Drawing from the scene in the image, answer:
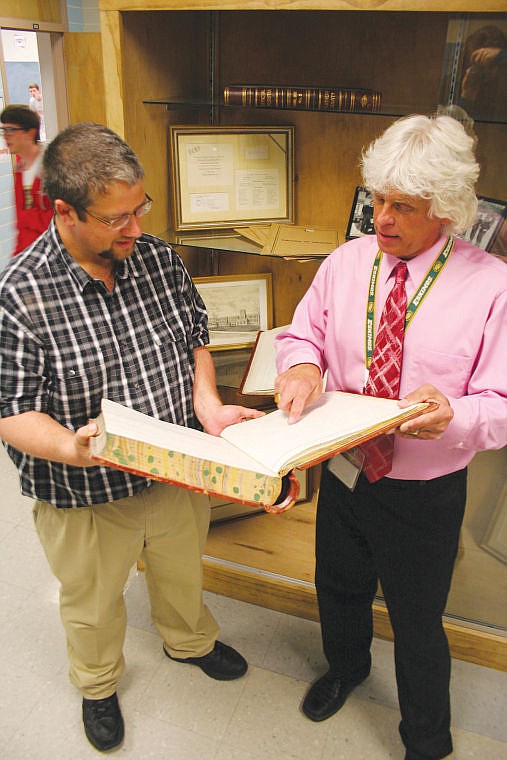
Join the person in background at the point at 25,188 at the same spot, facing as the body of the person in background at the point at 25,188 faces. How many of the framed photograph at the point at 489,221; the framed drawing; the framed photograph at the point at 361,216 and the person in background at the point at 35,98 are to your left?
3

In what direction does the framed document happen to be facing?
toward the camera

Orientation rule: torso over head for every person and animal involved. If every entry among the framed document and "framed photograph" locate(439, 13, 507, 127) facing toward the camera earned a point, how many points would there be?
2

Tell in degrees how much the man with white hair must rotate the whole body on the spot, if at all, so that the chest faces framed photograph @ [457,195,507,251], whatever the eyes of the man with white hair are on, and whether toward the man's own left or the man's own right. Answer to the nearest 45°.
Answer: approximately 135° to the man's own right

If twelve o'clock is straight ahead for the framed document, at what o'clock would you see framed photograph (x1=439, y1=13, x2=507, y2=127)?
The framed photograph is roughly at 10 o'clock from the framed document.

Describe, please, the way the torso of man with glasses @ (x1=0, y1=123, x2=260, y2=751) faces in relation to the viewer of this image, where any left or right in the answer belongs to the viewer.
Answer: facing the viewer and to the right of the viewer

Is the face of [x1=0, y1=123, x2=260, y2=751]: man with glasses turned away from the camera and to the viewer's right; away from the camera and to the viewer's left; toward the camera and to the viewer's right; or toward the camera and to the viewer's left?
toward the camera and to the viewer's right

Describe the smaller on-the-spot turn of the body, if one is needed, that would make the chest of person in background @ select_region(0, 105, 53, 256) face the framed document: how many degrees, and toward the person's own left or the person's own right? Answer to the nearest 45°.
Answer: approximately 90° to the person's own left

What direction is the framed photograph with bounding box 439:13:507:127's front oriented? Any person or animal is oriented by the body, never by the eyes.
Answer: toward the camera

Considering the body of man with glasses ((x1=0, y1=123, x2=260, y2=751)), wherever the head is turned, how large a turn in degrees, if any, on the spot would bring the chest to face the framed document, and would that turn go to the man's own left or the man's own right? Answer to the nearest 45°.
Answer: approximately 90° to the man's own left

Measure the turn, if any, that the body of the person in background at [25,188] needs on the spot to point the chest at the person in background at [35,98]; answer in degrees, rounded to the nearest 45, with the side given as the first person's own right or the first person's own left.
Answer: approximately 135° to the first person's own right

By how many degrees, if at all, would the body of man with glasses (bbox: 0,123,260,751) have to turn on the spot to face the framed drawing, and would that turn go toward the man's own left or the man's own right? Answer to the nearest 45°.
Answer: approximately 90° to the man's own left
